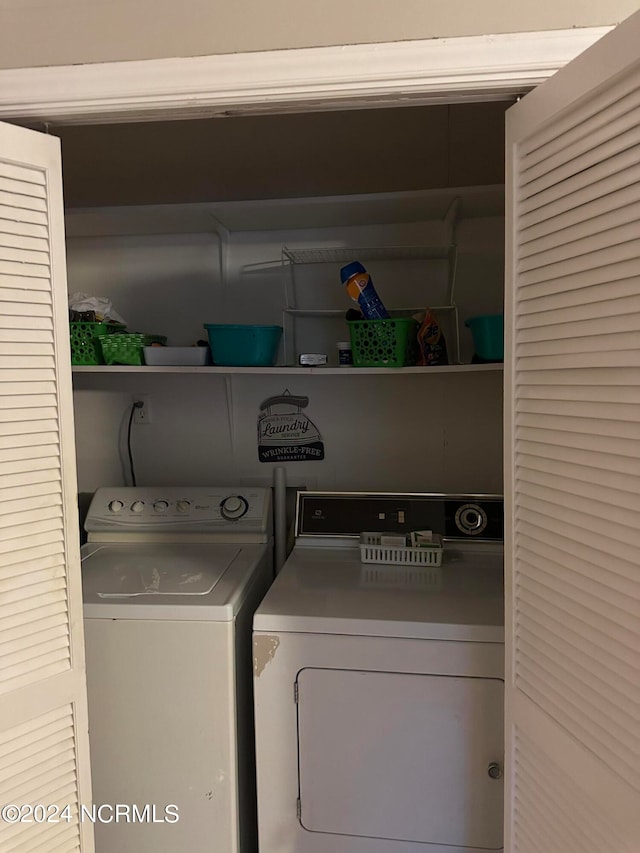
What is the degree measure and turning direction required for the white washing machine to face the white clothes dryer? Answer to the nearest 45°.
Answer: approximately 90° to its left

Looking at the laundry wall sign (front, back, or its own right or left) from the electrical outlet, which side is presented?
right

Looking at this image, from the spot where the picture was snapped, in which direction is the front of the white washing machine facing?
facing the viewer

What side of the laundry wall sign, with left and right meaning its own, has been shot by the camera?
front

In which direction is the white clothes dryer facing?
toward the camera

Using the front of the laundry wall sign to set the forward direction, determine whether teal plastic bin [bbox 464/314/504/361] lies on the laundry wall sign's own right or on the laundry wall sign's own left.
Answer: on the laundry wall sign's own left

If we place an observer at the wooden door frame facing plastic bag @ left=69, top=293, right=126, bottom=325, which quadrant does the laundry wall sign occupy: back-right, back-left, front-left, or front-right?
front-right

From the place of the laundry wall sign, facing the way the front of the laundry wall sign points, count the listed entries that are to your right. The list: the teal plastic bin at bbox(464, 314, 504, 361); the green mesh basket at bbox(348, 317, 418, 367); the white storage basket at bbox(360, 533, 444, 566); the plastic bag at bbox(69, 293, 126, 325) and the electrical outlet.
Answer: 2

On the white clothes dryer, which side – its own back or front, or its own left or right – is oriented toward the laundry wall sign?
back

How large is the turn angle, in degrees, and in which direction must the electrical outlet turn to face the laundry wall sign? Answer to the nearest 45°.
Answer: approximately 45° to its left

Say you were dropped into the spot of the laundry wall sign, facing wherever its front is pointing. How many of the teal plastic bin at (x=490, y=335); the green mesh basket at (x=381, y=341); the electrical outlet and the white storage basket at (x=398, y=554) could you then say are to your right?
1
